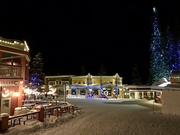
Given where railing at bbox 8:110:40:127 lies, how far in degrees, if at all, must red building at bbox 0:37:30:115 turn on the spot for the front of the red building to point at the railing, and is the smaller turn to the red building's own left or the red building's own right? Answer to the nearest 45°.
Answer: approximately 45° to the red building's own right

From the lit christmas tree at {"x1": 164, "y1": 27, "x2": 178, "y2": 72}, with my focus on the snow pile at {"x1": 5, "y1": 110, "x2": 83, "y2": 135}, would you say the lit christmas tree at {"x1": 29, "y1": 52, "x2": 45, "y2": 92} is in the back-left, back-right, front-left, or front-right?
front-right

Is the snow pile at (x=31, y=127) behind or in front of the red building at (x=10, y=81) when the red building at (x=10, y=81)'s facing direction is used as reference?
in front

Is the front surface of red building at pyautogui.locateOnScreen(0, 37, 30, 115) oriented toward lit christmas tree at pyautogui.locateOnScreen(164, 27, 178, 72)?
no

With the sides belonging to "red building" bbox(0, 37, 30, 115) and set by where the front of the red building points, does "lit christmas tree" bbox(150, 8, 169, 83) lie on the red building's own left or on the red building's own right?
on the red building's own left

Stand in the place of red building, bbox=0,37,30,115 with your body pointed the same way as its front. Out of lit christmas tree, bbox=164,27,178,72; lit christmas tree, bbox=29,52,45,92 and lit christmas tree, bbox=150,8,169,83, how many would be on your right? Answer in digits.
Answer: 0

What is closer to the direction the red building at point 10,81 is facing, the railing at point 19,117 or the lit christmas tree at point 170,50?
the railing

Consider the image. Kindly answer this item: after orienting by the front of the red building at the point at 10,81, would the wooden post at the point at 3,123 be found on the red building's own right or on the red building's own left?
on the red building's own right

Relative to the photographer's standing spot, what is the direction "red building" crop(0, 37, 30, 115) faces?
facing the viewer and to the right of the viewer
